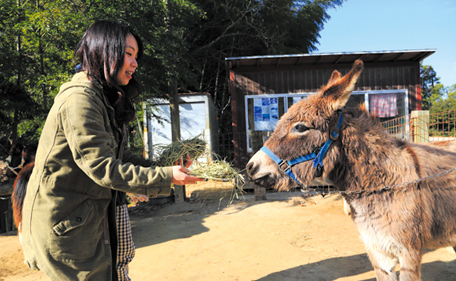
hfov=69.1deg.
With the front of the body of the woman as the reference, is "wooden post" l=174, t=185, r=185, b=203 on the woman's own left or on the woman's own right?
on the woman's own left

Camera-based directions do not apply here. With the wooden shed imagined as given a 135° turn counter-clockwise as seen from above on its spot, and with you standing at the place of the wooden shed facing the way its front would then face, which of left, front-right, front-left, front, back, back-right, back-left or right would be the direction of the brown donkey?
back-right

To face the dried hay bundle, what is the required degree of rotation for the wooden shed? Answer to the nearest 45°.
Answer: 0° — it already faces it

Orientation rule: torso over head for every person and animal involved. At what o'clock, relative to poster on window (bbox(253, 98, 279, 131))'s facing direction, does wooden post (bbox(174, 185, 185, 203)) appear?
The wooden post is roughly at 1 o'clock from the poster on window.

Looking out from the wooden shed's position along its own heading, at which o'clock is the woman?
The woman is roughly at 12 o'clock from the wooden shed.

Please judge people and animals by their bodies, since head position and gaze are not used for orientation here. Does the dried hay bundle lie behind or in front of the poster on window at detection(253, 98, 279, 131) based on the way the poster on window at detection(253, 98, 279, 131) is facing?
in front

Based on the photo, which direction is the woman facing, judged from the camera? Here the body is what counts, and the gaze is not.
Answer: to the viewer's right

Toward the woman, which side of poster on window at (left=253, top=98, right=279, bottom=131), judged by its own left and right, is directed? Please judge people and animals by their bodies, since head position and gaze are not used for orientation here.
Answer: front

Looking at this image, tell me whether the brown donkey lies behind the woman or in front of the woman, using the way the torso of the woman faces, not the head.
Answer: in front

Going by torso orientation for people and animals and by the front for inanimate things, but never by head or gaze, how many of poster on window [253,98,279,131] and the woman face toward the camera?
1

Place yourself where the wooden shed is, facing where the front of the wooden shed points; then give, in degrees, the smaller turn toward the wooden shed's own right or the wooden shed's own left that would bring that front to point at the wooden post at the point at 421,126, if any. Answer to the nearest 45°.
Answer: approximately 45° to the wooden shed's own left

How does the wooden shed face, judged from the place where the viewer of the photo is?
facing the viewer
